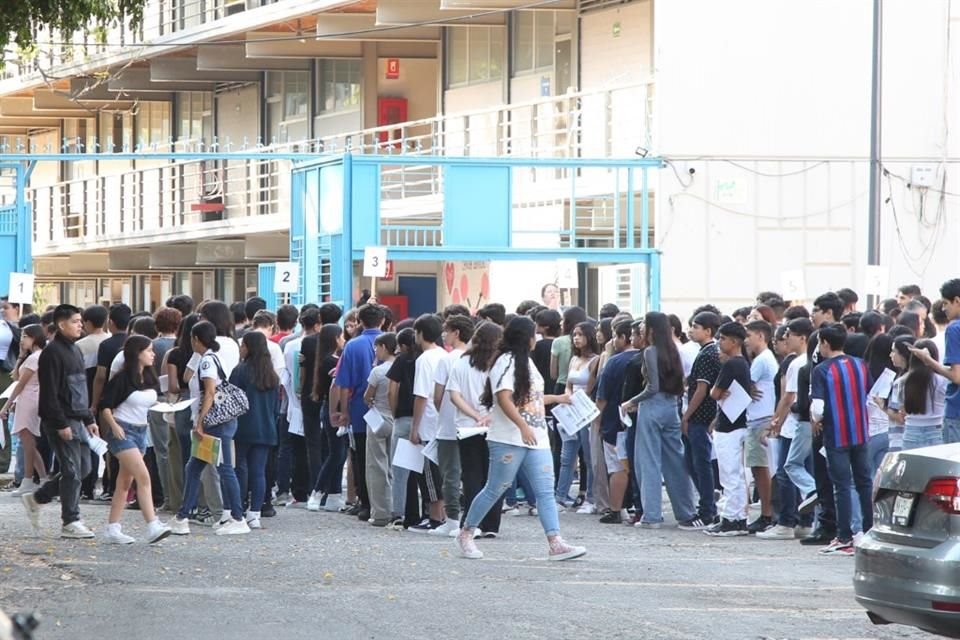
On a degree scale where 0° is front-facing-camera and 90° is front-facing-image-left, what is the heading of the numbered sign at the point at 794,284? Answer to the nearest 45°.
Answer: approximately 0°

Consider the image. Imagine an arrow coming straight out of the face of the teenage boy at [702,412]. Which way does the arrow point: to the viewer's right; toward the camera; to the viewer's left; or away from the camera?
to the viewer's left

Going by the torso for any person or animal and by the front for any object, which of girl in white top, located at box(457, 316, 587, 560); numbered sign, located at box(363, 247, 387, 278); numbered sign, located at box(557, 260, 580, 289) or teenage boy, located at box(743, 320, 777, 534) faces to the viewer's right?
the girl in white top

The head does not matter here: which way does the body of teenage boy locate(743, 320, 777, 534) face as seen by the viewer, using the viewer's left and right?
facing to the left of the viewer

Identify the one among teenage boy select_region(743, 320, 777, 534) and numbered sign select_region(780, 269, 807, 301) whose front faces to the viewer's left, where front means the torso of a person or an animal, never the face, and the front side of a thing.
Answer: the teenage boy

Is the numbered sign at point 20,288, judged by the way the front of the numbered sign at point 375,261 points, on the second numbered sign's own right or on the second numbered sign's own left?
on the second numbered sign's own right

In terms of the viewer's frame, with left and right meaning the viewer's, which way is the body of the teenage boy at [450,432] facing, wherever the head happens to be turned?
facing to the left of the viewer

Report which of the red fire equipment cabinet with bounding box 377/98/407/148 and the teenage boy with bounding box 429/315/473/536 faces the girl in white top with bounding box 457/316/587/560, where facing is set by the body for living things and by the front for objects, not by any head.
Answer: the red fire equipment cabinet

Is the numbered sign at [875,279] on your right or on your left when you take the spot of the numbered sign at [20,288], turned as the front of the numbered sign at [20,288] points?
on your left

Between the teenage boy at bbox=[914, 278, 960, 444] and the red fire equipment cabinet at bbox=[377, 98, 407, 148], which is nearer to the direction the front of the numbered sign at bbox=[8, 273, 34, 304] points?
the teenage boy

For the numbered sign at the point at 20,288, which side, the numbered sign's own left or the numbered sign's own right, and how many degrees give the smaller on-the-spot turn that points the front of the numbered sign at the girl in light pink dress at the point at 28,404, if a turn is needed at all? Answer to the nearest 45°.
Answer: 0° — it already faces them

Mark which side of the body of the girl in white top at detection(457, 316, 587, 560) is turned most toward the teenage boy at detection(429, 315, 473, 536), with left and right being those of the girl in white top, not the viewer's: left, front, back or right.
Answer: left

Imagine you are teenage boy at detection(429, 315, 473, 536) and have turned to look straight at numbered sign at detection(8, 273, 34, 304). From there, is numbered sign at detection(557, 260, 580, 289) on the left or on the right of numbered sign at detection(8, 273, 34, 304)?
right
